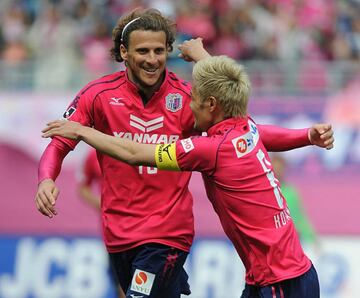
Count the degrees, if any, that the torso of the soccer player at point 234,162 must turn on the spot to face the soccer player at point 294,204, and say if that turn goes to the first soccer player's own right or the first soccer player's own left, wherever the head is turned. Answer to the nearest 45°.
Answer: approximately 45° to the first soccer player's own right

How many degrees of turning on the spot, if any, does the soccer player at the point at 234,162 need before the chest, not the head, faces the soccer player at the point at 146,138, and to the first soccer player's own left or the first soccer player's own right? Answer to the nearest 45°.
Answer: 0° — they already face them
